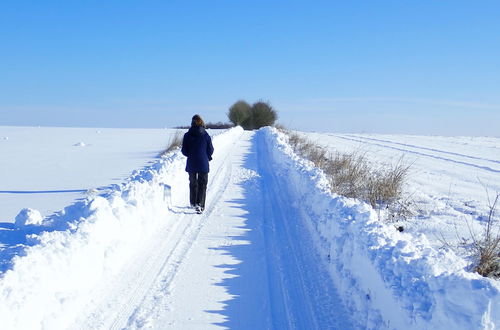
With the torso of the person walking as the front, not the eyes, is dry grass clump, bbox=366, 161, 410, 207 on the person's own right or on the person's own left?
on the person's own right

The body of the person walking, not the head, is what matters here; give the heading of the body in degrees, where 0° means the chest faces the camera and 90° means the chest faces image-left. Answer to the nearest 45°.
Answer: approximately 180°

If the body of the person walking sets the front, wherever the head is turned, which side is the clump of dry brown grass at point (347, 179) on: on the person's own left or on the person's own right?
on the person's own right
